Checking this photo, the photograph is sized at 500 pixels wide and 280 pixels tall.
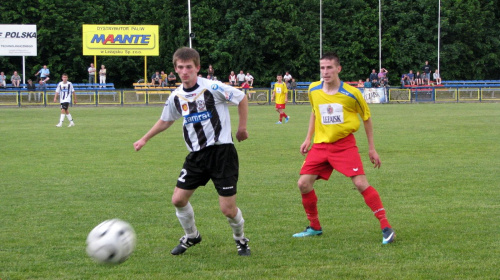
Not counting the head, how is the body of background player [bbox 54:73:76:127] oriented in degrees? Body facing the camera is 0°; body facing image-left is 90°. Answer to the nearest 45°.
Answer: approximately 0°

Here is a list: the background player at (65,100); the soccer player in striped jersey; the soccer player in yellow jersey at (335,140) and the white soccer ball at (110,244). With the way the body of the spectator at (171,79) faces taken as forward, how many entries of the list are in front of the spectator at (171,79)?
4

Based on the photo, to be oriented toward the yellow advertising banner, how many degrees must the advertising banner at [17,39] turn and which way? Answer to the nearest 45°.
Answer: approximately 90° to its left

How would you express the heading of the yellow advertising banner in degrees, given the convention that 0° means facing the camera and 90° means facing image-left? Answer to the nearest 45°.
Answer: approximately 0°

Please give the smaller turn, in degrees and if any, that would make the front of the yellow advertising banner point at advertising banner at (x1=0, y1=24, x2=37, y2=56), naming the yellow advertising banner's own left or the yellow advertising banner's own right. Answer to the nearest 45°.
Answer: approximately 90° to the yellow advertising banner's own right

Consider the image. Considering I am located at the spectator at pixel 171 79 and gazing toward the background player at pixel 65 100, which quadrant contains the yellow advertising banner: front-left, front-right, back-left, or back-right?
back-right
